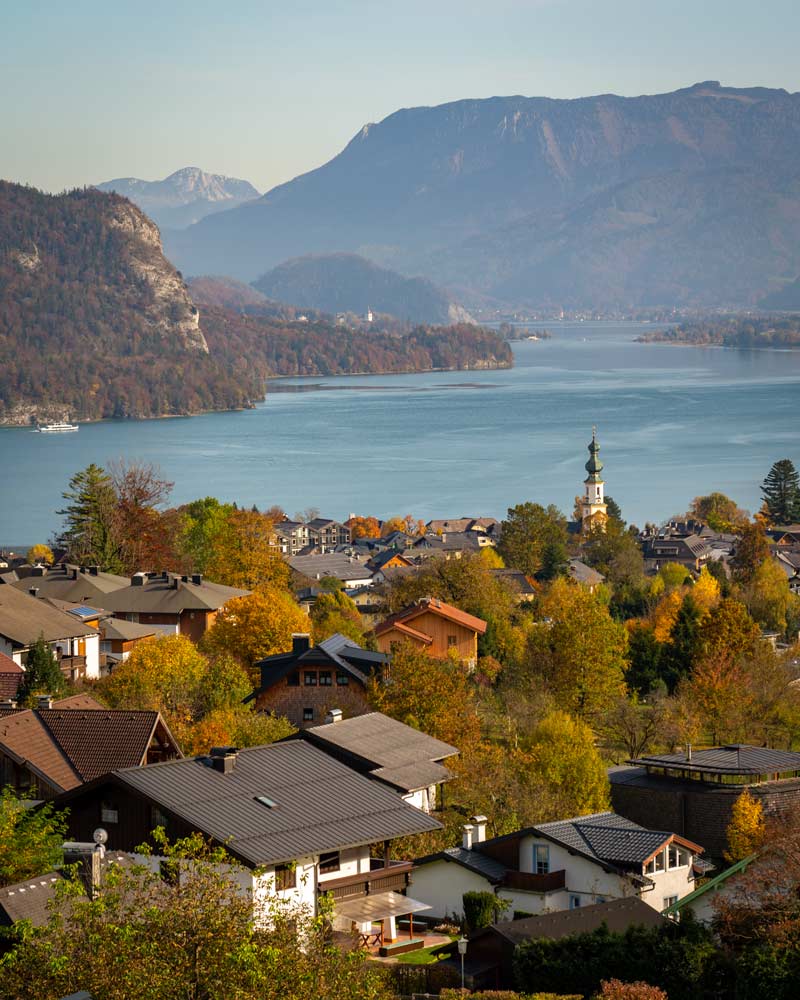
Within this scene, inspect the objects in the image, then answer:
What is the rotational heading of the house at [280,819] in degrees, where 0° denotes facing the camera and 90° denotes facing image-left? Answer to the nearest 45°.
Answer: approximately 315°

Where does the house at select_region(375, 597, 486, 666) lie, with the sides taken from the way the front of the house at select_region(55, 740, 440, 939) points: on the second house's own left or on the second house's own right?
on the second house's own left

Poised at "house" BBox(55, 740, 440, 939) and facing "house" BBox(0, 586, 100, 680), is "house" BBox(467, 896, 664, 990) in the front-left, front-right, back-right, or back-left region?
back-right

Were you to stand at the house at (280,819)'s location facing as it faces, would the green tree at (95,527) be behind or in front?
behind

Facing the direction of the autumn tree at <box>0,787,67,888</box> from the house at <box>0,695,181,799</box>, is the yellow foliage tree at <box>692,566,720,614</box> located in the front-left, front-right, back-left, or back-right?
back-left

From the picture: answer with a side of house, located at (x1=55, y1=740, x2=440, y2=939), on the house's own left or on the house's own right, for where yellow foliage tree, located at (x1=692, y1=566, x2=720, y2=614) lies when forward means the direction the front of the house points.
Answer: on the house's own left

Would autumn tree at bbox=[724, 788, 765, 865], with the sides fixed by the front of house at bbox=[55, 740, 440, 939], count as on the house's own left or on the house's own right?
on the house's own left

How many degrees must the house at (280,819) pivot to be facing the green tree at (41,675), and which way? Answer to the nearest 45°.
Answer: approximately 135° to its left

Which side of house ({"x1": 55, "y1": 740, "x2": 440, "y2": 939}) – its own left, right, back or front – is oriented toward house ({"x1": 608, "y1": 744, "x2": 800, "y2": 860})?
left

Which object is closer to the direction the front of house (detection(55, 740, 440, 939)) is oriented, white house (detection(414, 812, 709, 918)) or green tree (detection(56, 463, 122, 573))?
the white house

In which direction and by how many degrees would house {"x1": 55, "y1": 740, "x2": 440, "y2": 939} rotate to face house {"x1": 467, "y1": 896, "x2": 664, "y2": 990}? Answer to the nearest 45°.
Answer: approximately 45° to its left

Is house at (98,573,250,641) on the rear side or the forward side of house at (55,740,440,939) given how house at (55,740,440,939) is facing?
on the rear side

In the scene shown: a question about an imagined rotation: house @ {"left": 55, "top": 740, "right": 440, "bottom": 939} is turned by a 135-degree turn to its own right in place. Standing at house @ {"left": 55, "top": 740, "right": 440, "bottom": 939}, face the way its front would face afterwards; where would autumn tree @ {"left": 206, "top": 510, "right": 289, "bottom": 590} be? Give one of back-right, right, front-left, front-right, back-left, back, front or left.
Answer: right

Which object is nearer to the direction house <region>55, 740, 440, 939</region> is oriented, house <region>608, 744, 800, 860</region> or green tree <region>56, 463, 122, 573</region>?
the house
